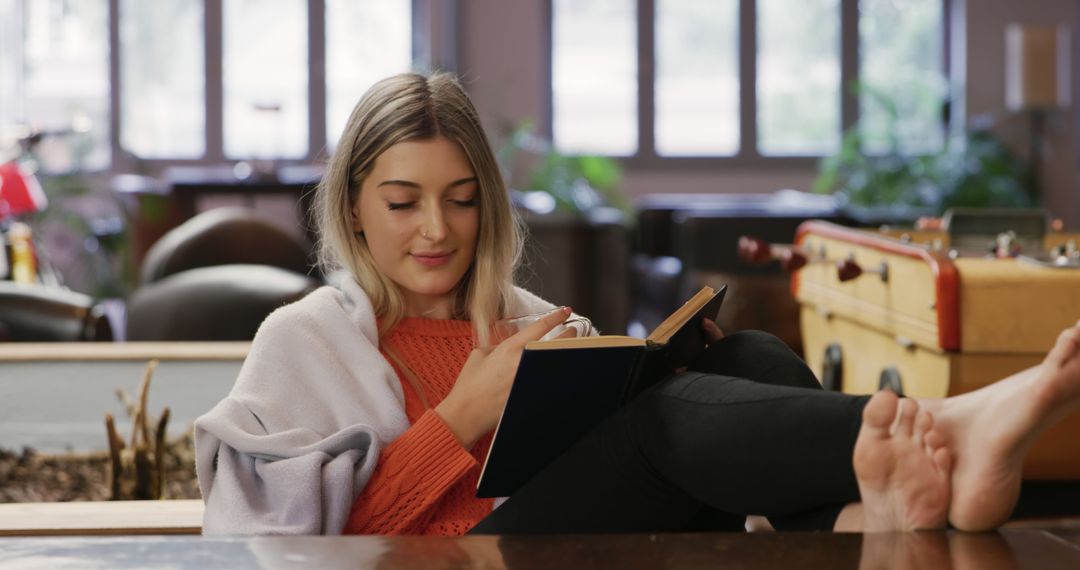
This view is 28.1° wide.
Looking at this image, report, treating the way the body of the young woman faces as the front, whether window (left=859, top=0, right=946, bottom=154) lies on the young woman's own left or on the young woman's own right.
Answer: on the young woman's own left

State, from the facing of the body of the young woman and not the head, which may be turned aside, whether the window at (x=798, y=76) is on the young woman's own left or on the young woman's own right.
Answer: on the young woman's own left

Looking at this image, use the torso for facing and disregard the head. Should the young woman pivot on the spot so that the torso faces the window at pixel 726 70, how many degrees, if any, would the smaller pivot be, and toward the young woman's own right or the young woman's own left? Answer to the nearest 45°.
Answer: approximately 135° to the young woman's own left

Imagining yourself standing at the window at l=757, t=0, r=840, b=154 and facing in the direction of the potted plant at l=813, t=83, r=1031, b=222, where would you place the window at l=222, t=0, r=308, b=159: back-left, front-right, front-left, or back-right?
back-right

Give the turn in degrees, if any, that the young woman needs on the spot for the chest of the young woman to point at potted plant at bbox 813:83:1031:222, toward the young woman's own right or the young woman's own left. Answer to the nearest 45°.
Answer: approximately 135° to the young woman's own left

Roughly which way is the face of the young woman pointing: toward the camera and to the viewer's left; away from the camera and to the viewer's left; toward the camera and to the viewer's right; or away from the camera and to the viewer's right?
toward the camera and to the viewer's right

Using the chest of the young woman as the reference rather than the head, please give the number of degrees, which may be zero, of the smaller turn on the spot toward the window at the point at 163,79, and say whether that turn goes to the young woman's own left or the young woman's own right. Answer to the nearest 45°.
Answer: approximately 135° to the young woman's own left

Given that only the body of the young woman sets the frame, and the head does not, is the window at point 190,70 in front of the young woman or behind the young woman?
behind

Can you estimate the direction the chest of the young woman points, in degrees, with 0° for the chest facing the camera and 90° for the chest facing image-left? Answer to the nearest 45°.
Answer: approximately 315°
